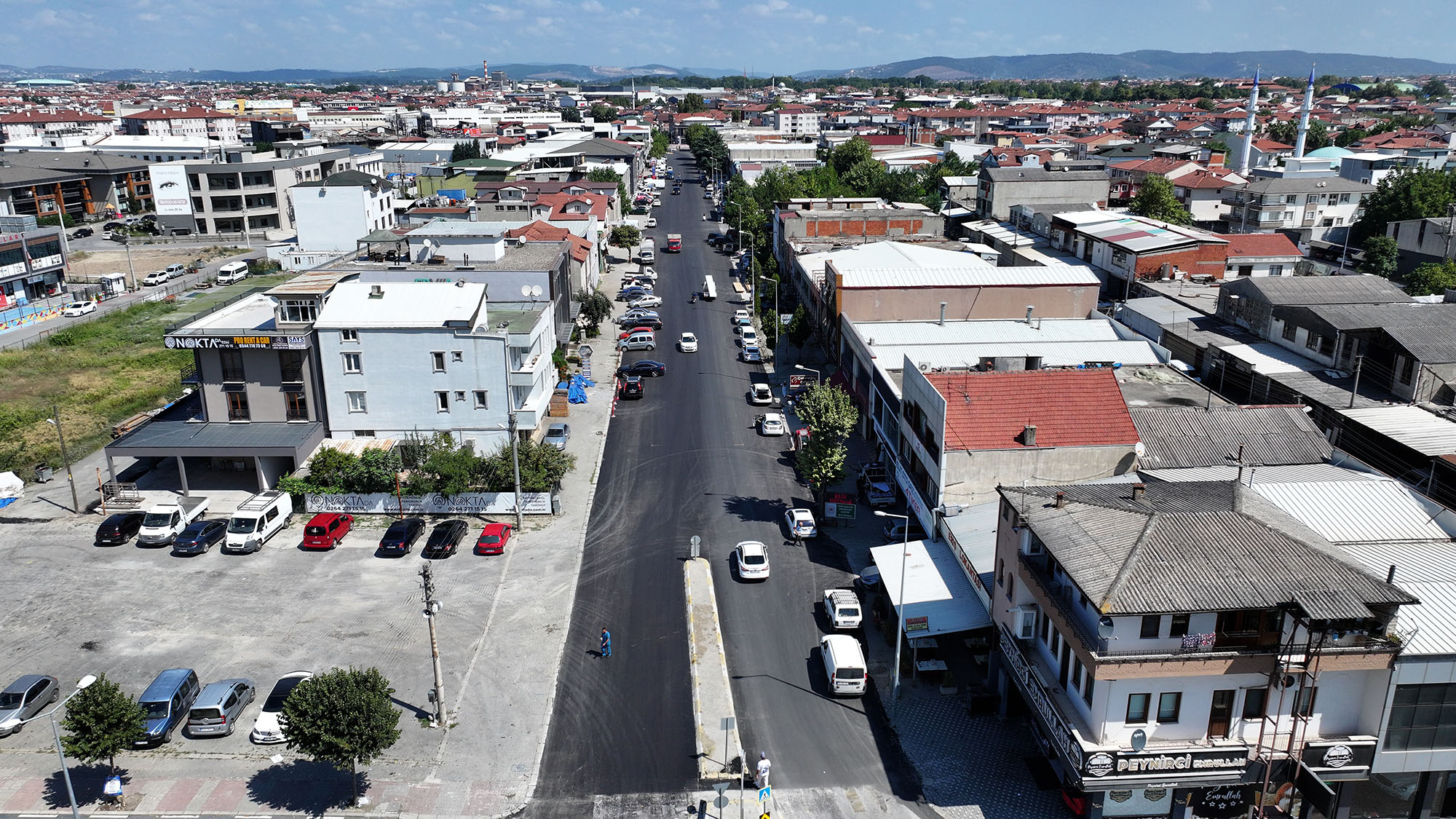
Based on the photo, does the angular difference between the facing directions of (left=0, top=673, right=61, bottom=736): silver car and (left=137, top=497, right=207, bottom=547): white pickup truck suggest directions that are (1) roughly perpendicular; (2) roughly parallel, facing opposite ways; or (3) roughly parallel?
roughly parallel

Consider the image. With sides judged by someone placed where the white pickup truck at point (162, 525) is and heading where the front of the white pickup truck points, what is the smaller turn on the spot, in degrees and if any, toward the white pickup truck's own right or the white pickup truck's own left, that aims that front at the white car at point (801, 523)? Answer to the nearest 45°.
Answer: approximately 90° to the white pickup truck's own left

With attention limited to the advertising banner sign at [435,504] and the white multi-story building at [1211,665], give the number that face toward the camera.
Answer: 2

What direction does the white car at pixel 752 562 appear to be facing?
away from the camera

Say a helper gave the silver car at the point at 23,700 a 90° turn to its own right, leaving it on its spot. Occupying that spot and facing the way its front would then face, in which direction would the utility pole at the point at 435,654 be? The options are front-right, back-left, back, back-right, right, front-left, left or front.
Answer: back

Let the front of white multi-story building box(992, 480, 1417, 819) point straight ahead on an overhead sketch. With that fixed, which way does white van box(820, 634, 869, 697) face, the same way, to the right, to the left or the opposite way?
the opposite way

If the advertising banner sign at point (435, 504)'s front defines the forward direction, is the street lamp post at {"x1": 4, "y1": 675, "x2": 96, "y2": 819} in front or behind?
in front

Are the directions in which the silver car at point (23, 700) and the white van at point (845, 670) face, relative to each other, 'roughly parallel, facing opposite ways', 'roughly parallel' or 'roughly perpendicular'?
roughly parallel, facing opposite ways

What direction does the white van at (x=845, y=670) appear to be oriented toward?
away from the camera

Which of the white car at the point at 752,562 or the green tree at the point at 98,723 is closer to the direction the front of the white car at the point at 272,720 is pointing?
the green tree

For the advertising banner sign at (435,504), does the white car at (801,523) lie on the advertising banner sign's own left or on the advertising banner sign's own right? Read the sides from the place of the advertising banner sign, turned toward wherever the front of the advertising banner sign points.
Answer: on the advertising banner sign's own left

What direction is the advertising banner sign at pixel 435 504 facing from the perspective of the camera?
toward the camera

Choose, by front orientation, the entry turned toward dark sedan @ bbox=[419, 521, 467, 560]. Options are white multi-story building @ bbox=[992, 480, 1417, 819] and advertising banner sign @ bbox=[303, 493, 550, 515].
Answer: the advertising banner sign
